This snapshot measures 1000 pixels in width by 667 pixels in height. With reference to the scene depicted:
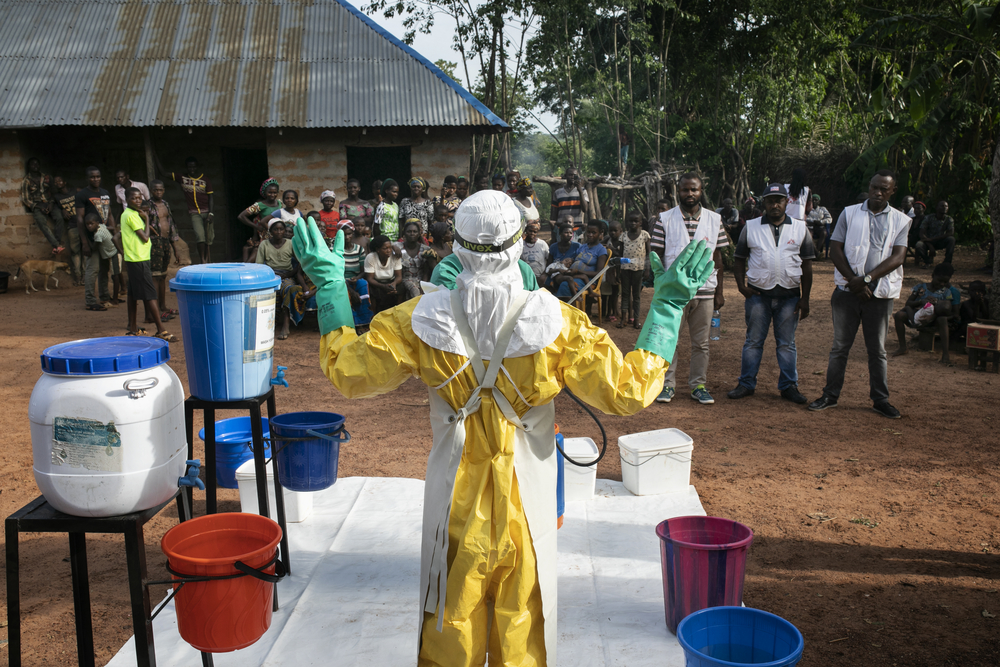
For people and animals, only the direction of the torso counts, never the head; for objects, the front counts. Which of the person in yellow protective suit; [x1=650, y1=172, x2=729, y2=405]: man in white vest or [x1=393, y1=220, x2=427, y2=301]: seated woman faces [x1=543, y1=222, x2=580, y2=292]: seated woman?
the person in yellow protective suit

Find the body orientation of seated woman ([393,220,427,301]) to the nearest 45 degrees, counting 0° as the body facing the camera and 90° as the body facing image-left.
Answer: approximately 0°

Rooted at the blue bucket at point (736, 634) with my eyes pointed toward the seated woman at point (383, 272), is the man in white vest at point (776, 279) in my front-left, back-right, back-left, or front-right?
front-right

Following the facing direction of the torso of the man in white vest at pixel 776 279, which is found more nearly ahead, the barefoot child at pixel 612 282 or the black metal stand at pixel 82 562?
the black metal stand

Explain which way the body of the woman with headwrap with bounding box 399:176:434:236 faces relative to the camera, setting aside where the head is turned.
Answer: toward the camera

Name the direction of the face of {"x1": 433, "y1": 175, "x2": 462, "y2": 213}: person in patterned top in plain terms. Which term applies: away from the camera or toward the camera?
toward the camera

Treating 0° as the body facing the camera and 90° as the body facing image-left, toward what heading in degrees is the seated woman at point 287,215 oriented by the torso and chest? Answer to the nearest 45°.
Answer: approximately 0°

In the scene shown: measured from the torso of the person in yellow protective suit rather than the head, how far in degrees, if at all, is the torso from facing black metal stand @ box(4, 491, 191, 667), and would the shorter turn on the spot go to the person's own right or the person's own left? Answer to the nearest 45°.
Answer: approximately 90° to the person's own left

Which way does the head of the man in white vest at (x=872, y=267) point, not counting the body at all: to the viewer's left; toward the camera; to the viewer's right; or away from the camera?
toward the camera

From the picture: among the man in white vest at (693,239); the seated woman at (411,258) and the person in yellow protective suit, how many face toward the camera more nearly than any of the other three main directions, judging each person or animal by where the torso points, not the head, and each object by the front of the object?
2

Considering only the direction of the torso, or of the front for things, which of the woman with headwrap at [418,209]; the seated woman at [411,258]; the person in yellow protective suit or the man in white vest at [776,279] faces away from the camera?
the person in yellow protective suit

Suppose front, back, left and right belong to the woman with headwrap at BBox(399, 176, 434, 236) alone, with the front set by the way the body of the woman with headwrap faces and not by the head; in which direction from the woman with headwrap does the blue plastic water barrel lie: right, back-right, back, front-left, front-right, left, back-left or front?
front

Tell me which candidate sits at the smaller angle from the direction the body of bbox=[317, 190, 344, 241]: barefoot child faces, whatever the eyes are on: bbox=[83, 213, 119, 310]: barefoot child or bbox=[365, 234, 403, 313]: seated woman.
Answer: the seated woman

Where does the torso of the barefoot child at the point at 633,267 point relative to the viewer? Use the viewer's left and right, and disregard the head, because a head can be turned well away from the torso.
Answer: facing the viewer

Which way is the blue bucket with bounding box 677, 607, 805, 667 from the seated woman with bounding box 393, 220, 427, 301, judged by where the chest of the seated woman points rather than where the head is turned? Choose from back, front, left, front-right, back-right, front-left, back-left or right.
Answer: front

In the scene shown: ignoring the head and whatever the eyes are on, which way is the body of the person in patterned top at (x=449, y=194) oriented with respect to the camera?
toward the camera

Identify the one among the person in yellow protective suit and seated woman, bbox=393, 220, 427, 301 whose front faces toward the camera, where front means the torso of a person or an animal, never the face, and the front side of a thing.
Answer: the seated woman
